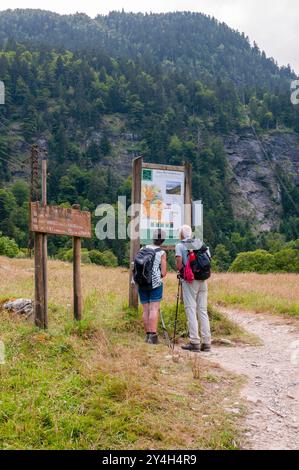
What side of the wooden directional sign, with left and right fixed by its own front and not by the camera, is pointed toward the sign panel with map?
left

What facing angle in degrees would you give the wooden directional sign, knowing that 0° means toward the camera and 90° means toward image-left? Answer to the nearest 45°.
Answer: approximately 315°
